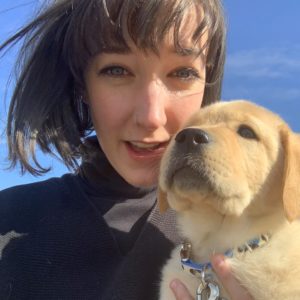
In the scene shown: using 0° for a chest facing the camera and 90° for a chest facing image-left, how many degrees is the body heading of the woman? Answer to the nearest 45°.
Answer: approximately 0°
